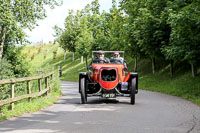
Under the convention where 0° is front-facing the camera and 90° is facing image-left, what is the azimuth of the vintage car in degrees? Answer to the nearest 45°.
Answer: approximately 0°

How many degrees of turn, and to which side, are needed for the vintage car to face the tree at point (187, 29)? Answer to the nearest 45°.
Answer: approximately 135° to its left
